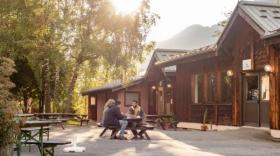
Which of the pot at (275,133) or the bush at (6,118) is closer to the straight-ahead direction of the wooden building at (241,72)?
the bush

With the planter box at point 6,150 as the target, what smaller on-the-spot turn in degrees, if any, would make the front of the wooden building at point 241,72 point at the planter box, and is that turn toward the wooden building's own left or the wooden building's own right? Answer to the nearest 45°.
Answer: approximately 45° to the wooden building's own left

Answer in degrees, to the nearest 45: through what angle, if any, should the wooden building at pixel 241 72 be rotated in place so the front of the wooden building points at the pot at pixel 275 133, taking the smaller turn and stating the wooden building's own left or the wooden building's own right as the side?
approximately 45° to the wooden building's own left

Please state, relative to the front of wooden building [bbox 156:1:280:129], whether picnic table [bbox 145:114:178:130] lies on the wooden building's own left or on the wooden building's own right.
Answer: on the wooden building's own right

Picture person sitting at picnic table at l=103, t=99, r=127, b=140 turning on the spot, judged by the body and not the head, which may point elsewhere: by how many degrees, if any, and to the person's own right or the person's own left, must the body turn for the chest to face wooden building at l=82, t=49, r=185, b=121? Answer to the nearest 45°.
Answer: approximately 90° to the person's own left

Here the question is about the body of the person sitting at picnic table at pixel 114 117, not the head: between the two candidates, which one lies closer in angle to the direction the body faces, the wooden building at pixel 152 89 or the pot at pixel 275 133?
the pot

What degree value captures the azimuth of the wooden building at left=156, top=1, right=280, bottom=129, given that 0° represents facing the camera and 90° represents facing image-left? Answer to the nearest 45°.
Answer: approximately 45°

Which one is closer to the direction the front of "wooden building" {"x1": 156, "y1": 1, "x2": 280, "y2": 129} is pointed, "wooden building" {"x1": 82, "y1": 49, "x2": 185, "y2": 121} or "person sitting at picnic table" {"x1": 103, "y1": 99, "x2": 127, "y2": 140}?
the person sitting at picnic table

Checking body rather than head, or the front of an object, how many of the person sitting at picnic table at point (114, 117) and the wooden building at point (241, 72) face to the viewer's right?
1

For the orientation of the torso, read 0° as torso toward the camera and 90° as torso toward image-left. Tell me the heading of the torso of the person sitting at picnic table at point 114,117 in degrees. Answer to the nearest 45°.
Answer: approximately 270°
